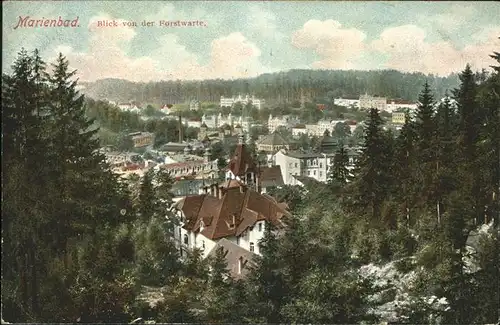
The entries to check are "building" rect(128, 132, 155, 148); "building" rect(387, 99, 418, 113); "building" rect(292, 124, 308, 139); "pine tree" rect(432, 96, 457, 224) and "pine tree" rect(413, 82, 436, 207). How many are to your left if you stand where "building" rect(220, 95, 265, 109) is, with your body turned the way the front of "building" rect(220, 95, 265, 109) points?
4

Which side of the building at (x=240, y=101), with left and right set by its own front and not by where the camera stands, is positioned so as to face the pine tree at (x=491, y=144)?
front

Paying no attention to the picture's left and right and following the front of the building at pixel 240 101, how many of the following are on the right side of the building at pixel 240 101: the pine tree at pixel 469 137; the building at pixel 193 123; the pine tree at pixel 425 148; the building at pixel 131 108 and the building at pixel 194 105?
3

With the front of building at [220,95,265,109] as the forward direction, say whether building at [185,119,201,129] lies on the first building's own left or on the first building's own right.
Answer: on the first building's own right

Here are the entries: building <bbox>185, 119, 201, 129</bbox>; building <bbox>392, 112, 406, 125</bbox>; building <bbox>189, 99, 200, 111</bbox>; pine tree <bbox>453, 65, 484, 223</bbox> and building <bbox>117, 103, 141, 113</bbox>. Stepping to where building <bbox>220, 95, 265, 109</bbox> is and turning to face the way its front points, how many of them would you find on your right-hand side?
3

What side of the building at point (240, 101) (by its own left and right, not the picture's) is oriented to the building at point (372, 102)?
left

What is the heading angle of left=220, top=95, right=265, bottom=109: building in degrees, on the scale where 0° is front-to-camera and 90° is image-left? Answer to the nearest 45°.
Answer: approximately 0°
